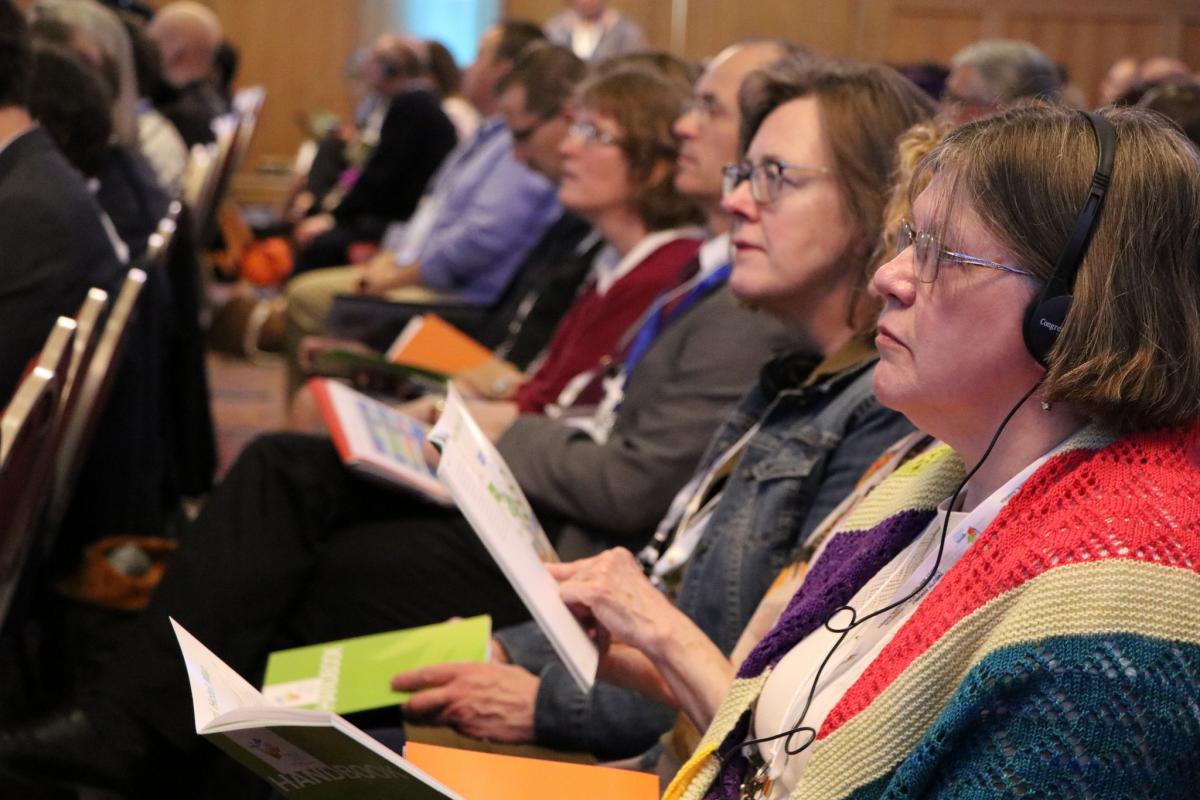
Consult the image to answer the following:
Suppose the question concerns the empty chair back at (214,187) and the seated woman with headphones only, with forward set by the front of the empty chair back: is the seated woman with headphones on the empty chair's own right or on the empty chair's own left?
on the empty chair's own left

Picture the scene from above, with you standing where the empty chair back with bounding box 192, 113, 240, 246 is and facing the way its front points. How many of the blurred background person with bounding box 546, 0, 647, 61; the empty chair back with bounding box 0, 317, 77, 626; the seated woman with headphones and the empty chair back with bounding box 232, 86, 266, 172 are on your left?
2

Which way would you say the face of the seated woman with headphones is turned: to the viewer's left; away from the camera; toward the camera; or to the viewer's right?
to the viewer's left

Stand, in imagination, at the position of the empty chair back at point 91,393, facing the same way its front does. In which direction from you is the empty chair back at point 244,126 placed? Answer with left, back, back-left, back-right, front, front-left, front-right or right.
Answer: right

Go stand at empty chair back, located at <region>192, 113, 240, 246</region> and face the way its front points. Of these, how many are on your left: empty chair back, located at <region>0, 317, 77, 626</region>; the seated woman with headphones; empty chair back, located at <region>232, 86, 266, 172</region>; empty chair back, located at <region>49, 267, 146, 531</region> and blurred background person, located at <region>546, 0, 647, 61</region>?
3

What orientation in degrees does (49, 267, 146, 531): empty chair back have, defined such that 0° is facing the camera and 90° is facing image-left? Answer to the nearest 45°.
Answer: approximately 90°

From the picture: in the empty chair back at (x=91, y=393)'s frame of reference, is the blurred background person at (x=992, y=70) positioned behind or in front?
behind

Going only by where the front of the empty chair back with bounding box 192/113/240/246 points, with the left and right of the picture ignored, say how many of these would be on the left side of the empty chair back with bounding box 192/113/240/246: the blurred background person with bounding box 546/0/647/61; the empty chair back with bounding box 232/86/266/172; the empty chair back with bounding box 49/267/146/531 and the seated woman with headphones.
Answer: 2

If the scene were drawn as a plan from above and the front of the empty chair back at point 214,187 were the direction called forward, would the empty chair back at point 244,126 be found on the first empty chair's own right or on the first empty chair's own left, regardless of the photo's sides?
on the first empty chair's own right

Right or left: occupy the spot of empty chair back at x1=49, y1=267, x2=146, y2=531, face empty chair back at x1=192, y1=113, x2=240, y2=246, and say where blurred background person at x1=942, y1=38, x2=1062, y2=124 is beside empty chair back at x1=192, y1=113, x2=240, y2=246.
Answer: right
